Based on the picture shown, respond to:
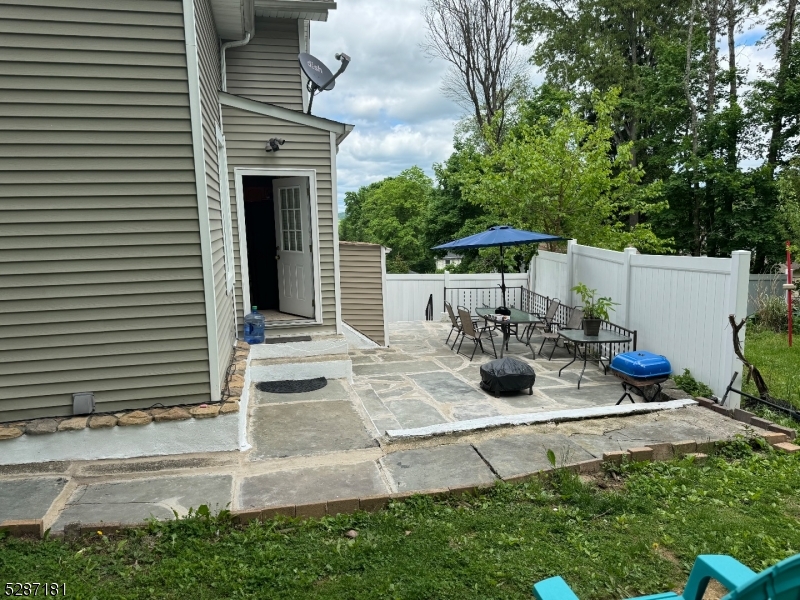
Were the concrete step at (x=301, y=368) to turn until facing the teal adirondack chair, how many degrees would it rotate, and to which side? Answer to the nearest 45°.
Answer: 0° — it already faces it

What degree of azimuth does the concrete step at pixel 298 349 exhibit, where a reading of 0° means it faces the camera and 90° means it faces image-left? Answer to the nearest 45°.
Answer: approximately 0°

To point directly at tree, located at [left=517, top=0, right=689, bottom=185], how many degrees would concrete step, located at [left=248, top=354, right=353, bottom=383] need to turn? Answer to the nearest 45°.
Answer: approximately 135° to its left

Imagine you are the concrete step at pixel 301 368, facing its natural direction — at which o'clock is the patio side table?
The patio side table is roughly at 9 o'clock from the concrete step.

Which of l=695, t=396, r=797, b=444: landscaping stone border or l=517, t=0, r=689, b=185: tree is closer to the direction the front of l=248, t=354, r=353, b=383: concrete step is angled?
the landscaping stone border

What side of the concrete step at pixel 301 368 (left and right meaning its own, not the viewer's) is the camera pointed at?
front

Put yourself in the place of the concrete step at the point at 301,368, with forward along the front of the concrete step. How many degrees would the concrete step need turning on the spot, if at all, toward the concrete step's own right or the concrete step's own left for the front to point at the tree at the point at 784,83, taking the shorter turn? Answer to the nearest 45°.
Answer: approximately 135° to the concrete step's own left

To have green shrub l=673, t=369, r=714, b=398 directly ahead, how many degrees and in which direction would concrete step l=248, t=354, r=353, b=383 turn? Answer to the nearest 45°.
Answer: approximately 90° to its left

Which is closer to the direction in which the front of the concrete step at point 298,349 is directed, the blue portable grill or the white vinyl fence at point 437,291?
the blue portable grill

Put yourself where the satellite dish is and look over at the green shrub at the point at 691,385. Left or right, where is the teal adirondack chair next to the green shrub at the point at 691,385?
right

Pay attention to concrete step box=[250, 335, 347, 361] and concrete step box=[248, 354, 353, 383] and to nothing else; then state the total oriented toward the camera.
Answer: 2

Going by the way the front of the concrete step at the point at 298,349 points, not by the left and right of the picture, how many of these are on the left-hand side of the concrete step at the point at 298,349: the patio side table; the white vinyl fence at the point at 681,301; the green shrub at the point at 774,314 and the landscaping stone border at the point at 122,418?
3

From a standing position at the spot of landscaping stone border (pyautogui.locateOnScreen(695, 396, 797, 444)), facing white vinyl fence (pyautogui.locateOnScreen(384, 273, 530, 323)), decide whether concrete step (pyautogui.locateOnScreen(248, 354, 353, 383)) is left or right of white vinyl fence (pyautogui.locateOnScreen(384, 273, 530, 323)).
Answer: left

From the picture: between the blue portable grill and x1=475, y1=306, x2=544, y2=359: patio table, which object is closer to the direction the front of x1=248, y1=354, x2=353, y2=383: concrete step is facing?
the blue portable grill
